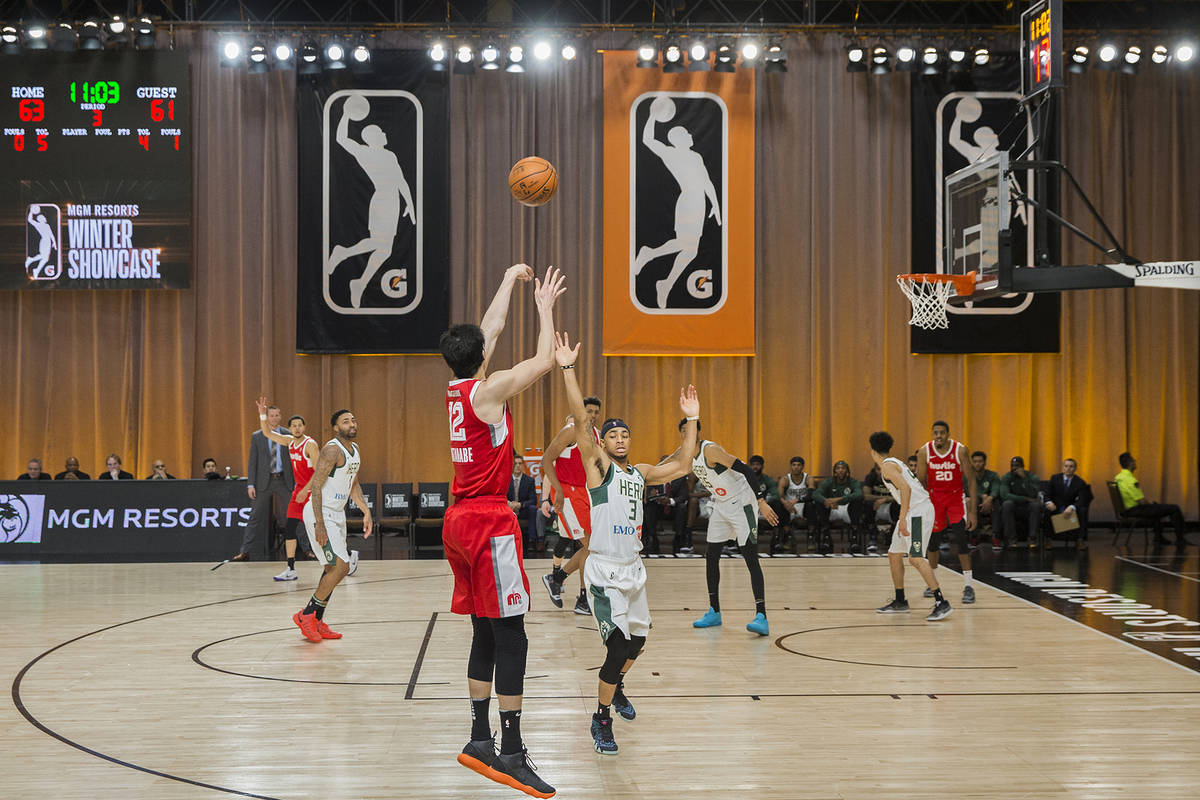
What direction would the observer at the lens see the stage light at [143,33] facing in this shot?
facing the viewer

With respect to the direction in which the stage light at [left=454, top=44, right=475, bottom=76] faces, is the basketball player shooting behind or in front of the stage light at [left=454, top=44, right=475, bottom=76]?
in front

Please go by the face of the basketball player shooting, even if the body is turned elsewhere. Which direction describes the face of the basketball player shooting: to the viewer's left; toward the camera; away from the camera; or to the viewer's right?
away from the camera

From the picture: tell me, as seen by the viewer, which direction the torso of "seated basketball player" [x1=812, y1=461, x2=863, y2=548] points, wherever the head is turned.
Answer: toward the camera

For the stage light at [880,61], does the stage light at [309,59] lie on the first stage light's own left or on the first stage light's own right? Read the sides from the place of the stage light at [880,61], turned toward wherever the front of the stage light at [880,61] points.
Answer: on the first stage light's own right

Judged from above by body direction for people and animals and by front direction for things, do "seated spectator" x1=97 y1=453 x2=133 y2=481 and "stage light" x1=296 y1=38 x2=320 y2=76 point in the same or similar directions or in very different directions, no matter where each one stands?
same or similar directions

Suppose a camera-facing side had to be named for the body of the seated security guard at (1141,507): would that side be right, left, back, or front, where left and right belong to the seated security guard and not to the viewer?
right

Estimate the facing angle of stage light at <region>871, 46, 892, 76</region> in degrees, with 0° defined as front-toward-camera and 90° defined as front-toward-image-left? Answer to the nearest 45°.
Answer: approximately 0°

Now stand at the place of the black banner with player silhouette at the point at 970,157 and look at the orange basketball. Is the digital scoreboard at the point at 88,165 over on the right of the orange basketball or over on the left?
right

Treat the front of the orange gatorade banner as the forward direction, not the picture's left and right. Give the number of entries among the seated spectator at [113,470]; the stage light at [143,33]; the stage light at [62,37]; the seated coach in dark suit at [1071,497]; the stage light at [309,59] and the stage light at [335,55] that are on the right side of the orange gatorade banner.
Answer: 5

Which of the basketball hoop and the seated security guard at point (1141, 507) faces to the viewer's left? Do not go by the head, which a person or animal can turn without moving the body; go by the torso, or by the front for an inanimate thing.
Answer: the basketball hoop

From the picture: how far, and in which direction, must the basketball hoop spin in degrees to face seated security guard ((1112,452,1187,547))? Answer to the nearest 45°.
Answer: approximately 135° to its right

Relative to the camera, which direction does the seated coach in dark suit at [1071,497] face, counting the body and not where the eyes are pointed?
toward the camera

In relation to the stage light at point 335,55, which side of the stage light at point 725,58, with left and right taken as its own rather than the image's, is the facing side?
right

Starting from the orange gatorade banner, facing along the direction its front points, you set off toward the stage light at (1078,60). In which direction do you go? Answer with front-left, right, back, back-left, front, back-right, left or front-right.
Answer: left

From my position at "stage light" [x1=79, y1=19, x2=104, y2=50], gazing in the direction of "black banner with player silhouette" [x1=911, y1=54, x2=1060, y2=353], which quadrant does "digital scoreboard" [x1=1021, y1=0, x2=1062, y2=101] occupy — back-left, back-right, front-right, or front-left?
front-right

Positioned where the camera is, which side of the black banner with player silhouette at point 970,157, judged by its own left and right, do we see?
front

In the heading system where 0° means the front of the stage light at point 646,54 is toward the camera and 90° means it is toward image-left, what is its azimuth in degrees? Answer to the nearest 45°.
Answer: approximately 0°
